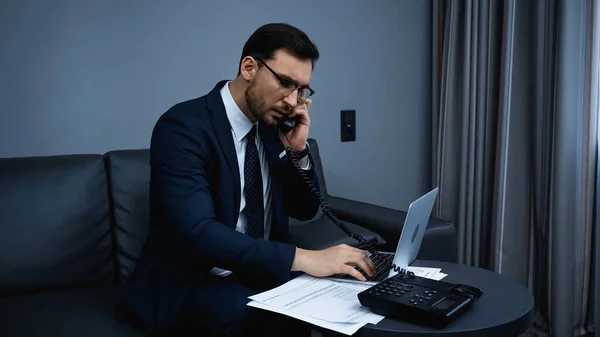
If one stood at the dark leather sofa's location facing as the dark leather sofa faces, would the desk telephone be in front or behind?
in front

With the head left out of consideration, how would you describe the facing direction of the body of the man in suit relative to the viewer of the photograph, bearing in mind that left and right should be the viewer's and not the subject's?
facing the viewer and to the right of the viewer

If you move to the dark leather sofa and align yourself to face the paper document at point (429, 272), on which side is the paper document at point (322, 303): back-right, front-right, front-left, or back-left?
front-right

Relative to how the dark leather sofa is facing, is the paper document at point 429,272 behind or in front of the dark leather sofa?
in front

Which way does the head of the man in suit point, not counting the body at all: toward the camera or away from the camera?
toward the camera

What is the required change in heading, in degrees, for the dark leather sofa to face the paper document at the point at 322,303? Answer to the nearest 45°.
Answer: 0° — it already faces it
